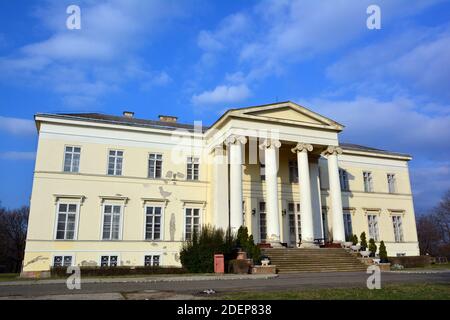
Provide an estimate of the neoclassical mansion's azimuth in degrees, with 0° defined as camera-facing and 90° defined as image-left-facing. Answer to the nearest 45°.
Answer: approximately 315°

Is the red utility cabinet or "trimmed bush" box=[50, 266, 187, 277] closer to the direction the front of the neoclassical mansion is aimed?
the red utility cabinet

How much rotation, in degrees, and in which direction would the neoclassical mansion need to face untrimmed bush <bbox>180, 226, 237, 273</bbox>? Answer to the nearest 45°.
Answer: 0° — it already faces it

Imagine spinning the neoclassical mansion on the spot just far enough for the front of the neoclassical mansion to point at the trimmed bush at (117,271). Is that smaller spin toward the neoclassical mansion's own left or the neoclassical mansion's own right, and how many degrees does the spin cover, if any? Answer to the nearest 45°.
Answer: approximately 45° to the neoclassical mansion's own right

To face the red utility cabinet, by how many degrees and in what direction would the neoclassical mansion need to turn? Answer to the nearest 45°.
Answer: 0° — it already faces it
